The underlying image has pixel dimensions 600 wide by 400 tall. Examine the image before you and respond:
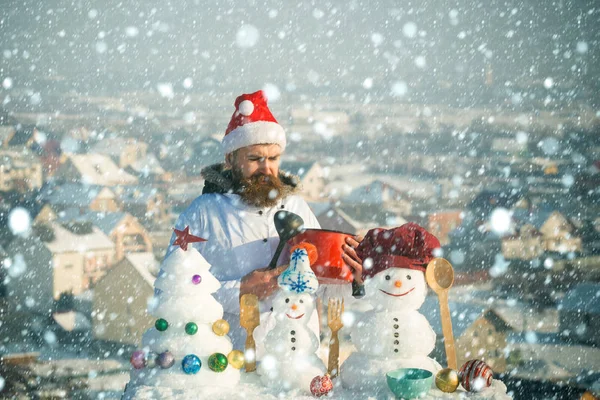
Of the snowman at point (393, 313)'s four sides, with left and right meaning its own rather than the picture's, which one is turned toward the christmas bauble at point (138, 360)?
right

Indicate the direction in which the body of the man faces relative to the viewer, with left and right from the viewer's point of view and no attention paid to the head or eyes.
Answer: facing the viewer and to the right of the viewer

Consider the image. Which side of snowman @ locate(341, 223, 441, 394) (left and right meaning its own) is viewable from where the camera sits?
front

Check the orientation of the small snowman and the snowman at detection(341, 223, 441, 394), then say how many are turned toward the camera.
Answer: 2

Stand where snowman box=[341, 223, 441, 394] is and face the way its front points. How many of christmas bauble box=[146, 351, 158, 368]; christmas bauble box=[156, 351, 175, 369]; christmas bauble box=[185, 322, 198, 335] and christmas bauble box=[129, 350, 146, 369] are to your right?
4

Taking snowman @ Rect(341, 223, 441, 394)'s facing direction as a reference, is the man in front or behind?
behind

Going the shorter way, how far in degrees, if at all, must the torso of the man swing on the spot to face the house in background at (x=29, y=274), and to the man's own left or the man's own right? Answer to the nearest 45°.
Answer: approximately 180°

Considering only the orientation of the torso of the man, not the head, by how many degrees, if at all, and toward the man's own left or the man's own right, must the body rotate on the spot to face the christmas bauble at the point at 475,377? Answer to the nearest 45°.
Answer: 0° — they already face it

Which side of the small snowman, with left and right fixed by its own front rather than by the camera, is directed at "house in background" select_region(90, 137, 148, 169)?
back

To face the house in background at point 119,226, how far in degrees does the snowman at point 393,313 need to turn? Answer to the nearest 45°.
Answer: approximately 135° to its right

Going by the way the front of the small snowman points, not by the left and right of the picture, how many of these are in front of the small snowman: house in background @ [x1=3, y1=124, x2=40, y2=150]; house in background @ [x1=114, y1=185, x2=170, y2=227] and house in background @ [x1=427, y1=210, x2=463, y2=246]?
0

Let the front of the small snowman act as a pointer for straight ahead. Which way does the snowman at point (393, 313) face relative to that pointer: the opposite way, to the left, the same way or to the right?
the same way

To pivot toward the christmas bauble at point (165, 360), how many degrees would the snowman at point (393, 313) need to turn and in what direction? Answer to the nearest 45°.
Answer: approximately 90° to its right

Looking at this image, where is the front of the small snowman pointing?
toward the camera

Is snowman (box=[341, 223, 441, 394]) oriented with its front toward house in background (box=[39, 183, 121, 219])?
no

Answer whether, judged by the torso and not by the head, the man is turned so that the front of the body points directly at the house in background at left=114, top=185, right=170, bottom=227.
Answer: no

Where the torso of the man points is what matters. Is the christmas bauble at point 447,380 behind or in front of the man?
in front

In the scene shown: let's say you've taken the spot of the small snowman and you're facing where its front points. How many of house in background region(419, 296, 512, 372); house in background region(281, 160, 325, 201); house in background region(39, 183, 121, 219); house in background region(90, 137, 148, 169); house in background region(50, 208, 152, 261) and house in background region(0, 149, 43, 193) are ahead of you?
0
